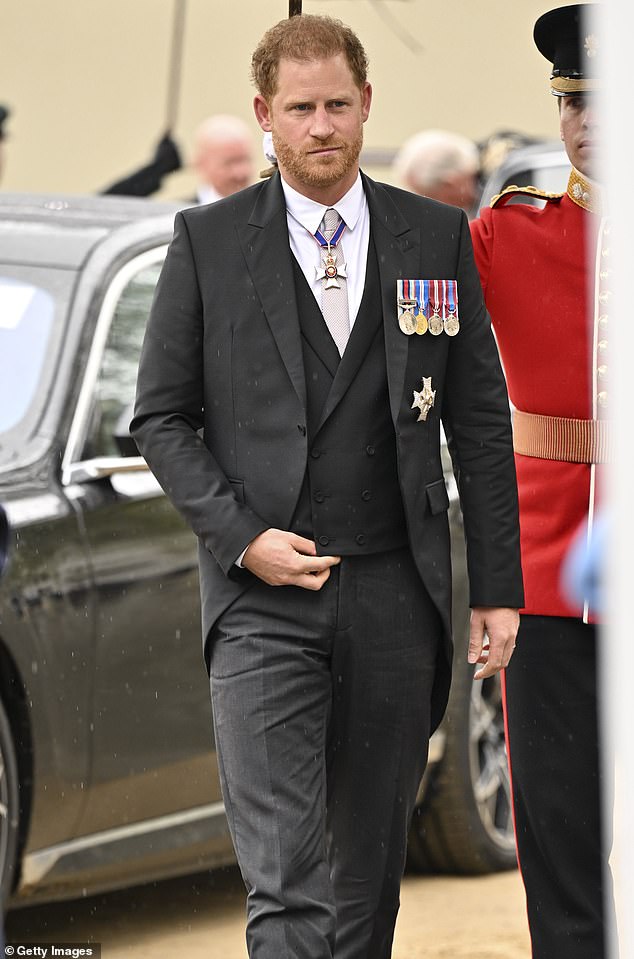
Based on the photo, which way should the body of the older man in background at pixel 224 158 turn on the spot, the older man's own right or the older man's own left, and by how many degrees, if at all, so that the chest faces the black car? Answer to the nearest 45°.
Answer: approximately 45° to the older man's own right

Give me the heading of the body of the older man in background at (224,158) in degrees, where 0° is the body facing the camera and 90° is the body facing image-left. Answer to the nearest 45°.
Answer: approximately 315°

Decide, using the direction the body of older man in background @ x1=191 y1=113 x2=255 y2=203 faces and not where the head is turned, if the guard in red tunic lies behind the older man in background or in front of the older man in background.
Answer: in front

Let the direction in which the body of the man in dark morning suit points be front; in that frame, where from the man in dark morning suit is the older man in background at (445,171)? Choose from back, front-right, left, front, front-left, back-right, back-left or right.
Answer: back

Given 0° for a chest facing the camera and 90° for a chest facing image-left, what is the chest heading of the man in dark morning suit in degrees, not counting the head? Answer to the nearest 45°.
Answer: approximately 0°

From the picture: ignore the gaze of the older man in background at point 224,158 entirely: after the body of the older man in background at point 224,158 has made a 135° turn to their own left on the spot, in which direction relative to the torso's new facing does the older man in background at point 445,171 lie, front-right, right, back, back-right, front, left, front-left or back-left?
right

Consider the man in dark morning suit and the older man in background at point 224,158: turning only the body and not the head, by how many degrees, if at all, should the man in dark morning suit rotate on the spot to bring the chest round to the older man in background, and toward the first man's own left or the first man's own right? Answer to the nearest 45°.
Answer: approximately 180°

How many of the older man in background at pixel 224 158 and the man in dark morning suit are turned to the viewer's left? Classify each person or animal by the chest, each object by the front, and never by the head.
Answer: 0
